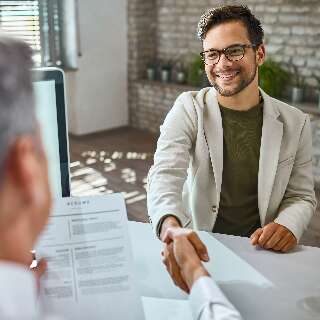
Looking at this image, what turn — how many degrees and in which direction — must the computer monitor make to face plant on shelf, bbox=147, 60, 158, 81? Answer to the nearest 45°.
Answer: approximately 180°

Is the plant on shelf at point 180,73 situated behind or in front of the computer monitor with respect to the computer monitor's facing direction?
behind

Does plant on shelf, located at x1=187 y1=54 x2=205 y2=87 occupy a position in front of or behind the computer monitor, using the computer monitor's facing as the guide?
behind

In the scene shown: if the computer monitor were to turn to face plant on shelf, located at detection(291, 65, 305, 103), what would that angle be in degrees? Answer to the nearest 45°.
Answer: approximately 135° to its left

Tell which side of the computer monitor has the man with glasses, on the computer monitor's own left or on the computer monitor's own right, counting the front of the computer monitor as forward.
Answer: on the computer monitor's own left

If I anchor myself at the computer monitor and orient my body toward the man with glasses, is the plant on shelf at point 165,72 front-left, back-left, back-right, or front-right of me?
front-left

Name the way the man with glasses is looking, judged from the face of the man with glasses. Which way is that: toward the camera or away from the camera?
toward the camera

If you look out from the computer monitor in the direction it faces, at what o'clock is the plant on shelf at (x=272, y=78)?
The plant on shelf is roughly at 7 o'clock from the computer monitor.

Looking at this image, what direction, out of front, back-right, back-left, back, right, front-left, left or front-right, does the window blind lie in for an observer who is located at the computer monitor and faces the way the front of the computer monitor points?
back

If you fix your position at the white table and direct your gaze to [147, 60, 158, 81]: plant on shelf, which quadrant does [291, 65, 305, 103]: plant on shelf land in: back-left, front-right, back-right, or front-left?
front-right

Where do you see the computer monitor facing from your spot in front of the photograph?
facing the viewer

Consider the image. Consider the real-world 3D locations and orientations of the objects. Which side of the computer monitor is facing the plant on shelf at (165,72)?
back
